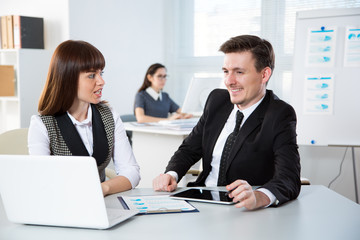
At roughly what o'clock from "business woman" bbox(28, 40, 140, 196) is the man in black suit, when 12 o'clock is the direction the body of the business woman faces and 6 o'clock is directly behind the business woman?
The man in black suit is roughly at 11 o'clock from the business woman.

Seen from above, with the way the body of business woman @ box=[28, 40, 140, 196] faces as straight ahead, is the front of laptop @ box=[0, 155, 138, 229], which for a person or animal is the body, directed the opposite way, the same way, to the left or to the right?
to the left

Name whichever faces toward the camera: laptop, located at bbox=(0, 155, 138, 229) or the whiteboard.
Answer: the whiteboard

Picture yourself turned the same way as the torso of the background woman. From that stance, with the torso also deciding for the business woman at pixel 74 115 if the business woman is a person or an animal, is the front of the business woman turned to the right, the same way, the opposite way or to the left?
the same way

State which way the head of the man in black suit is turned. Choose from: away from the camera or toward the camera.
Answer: toward the camera

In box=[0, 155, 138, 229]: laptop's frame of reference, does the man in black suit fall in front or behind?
in front

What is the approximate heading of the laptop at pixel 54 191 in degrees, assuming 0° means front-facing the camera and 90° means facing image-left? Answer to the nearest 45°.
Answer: approximately 225°

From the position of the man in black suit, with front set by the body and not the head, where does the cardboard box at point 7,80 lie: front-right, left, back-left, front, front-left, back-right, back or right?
right

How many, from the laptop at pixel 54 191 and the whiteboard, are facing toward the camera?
1

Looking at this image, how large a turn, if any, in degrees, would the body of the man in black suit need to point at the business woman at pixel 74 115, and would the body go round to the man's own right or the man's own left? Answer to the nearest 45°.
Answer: approximately 45° to the man's own right

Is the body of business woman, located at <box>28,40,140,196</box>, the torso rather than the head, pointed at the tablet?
yes

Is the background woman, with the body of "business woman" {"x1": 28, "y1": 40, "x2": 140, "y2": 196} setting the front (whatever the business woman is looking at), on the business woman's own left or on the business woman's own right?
on the business woman's own left

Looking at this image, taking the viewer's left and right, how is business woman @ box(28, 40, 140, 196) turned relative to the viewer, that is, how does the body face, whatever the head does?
facing the viewer and to the right of the viewer

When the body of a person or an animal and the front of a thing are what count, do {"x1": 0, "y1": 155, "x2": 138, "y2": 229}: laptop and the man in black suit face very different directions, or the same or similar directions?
very different directions

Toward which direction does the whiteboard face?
toward the camera

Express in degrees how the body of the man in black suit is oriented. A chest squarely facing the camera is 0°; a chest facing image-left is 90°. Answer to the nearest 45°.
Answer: approximately 45°

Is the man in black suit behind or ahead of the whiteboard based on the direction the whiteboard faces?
ahead

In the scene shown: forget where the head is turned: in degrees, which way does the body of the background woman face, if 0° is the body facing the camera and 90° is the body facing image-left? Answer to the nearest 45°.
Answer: approximately 315°

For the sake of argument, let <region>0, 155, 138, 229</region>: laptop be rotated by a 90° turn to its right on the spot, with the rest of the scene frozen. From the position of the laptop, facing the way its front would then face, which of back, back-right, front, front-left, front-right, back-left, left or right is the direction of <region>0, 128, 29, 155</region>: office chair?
back-left

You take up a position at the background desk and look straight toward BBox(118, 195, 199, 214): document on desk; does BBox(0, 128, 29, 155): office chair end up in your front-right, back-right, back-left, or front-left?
front-right
